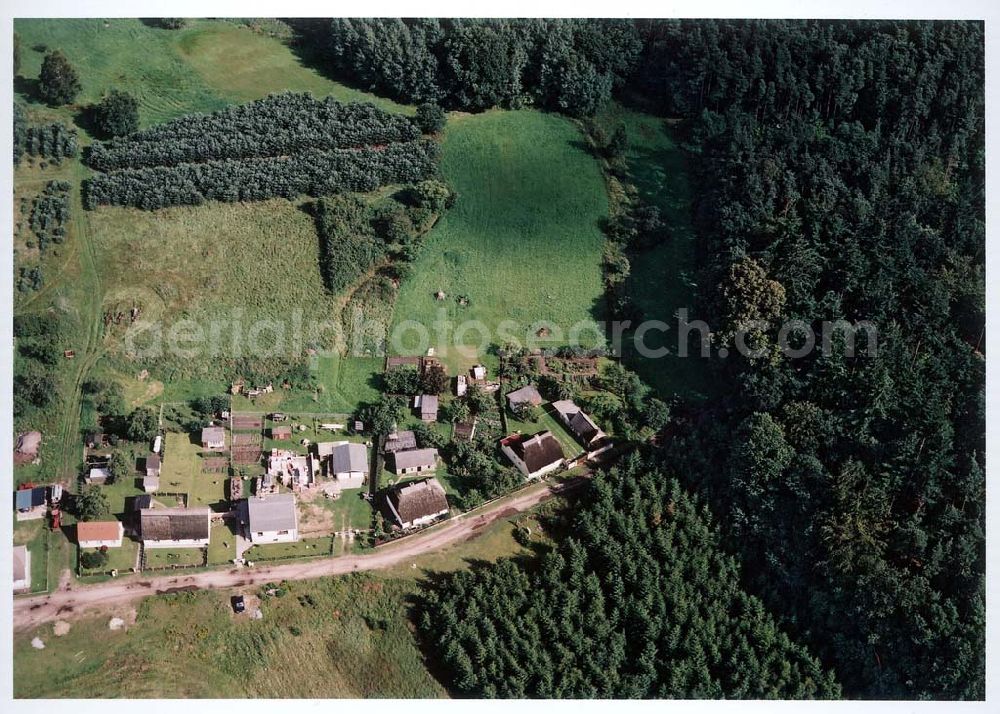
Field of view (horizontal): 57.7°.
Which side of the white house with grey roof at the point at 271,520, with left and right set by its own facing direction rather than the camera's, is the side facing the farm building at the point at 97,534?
right

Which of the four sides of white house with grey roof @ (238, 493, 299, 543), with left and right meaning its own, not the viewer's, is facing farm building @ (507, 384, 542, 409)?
left

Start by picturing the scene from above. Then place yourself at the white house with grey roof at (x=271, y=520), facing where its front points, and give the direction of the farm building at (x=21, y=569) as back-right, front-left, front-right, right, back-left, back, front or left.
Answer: right

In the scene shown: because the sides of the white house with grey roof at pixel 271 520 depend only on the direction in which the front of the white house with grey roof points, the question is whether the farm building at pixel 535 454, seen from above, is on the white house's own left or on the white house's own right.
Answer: on the white house's own left

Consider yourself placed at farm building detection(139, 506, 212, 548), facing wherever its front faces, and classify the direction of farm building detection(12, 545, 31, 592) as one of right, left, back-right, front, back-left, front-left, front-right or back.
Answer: right

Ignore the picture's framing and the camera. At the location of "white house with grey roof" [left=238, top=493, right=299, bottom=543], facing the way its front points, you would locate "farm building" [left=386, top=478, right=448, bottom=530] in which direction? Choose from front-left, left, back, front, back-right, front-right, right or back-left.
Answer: left

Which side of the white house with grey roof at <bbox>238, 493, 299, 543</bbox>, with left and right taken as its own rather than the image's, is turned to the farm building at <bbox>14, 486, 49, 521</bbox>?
right

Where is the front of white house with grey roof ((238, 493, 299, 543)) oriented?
toward the camera

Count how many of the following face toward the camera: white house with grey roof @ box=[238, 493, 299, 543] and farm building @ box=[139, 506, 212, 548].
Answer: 2

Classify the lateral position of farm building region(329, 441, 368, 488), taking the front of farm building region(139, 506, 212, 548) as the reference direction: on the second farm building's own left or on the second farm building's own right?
on the second farm building's own left

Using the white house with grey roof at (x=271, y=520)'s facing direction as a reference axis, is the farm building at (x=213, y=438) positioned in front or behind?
behind

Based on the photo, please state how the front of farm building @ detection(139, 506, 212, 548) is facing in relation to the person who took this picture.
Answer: facing the viewer

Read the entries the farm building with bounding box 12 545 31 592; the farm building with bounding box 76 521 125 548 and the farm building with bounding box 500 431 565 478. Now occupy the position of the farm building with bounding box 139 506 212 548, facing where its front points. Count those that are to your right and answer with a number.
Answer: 2
